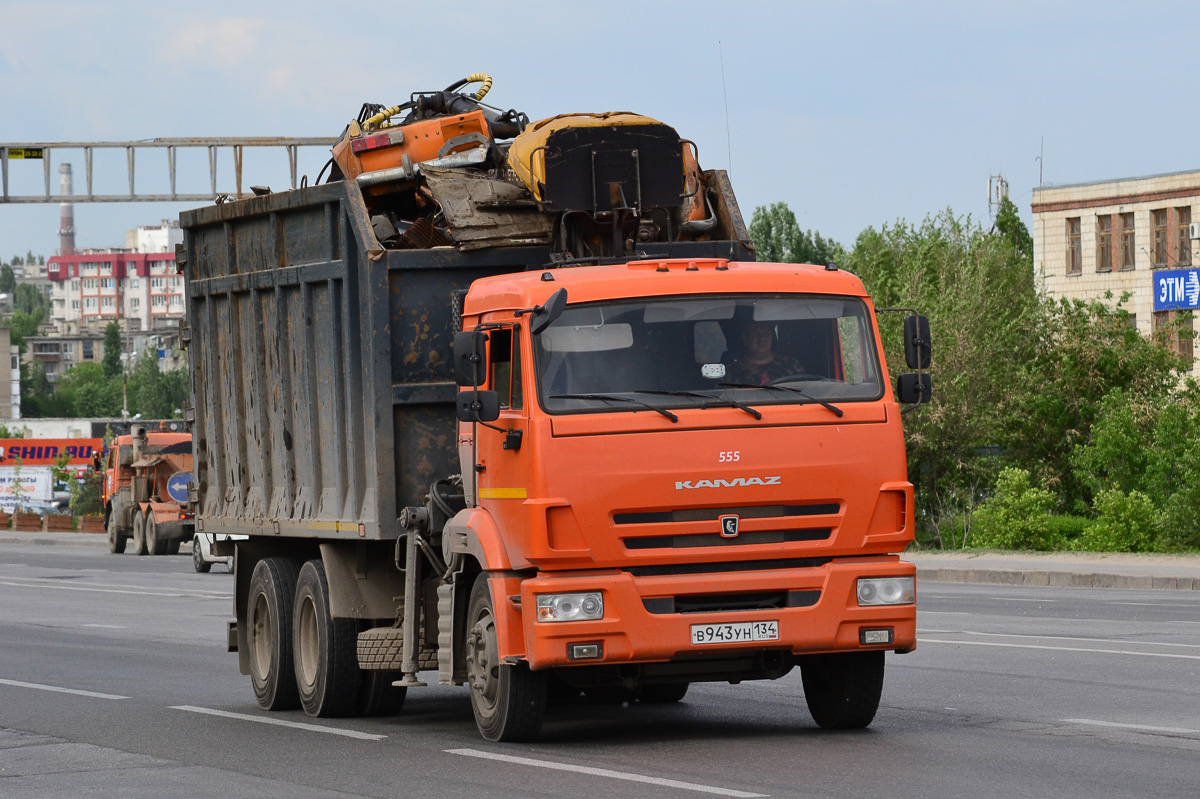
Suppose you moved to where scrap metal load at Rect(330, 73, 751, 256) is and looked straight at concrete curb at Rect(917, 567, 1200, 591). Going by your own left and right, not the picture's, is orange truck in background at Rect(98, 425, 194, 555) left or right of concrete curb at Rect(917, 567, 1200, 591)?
left

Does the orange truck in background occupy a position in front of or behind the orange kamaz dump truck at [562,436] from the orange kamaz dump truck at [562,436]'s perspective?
behind

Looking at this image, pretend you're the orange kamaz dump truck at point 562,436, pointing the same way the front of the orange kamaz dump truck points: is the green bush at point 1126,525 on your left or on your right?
on your left

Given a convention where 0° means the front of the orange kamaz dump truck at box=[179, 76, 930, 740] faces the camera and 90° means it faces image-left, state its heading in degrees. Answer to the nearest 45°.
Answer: approximately 315°

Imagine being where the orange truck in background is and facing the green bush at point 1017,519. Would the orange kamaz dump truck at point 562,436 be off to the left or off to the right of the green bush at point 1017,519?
right

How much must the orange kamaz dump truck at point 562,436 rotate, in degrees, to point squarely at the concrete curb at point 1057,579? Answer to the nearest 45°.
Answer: approximately 90° to its left

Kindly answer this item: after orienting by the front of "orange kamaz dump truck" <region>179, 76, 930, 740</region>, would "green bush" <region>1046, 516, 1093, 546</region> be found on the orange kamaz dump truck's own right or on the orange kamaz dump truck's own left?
on the orange kamaz dump truck's own left
